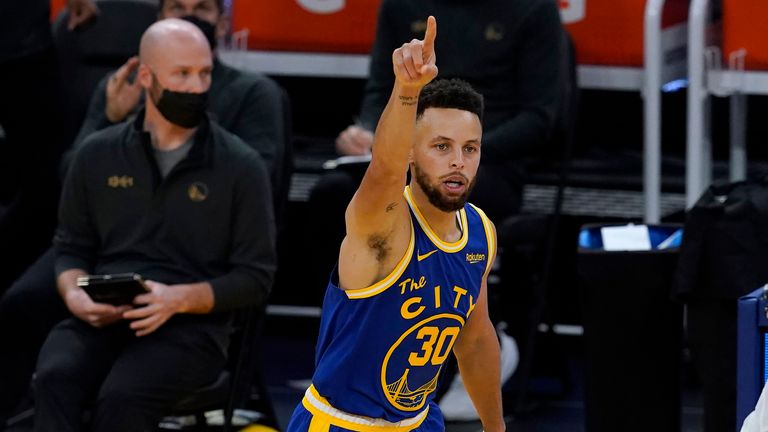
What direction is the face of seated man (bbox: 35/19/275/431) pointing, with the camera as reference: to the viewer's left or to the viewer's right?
to the viewer's right

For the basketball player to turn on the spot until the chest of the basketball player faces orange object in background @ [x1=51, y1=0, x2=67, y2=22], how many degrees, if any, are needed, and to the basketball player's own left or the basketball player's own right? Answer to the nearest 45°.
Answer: approximately 180°

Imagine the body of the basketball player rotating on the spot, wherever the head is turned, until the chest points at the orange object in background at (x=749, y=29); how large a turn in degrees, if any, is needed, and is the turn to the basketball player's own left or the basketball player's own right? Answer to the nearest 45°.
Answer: approximately 90° to the basketball player's own left

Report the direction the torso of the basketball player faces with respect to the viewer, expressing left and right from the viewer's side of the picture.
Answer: facing the viewer and to the right of the viewer

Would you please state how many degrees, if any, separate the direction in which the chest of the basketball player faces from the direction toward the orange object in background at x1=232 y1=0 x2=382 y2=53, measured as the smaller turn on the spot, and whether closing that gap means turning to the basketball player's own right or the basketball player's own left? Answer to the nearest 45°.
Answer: approximately 135° to the basketball player's own left
